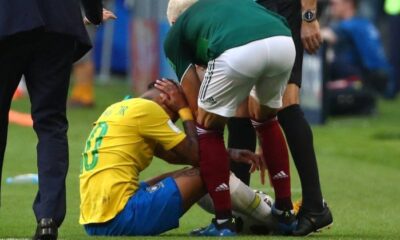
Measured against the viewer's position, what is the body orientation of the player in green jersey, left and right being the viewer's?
facing away from the viewer and to the left of the viewer

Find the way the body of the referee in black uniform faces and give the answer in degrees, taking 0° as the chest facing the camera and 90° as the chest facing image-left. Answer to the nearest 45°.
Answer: approximately 45°

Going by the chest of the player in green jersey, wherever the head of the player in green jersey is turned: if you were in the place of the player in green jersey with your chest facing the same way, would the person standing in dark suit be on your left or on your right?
on your left

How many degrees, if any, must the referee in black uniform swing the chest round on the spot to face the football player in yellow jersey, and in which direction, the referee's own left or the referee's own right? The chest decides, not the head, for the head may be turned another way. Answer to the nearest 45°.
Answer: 0° — they already face them

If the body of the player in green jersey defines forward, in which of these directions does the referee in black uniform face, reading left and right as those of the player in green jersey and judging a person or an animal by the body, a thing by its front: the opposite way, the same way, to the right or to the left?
to the left
